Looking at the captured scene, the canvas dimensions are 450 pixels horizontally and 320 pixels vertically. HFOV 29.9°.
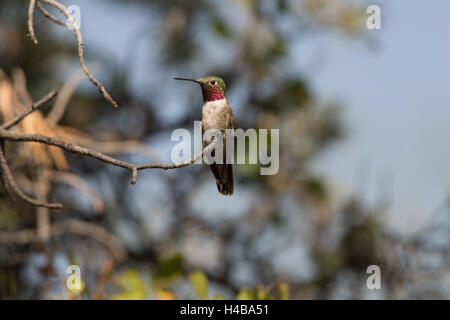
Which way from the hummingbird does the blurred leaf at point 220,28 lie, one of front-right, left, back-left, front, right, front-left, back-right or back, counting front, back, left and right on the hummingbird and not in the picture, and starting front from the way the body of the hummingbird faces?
back-right

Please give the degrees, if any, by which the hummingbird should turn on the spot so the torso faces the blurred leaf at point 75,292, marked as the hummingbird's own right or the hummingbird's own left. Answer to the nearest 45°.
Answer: approximately 90° to the hummingbird's own right

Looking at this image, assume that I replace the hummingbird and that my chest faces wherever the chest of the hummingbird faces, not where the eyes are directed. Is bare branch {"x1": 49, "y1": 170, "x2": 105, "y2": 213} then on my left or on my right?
on my right

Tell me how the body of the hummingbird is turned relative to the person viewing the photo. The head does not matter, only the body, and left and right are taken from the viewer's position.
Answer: facing the viewer and to the left of the viewer
